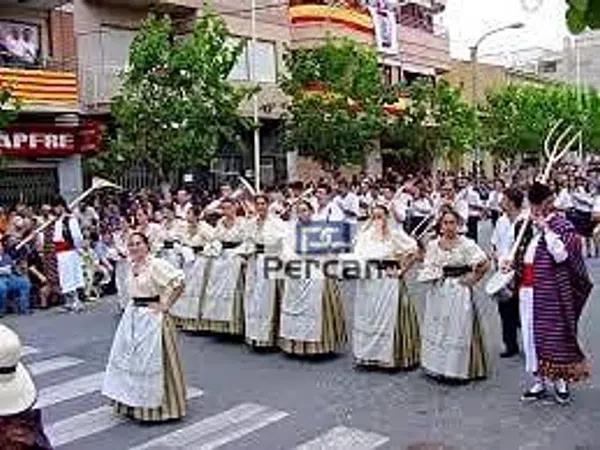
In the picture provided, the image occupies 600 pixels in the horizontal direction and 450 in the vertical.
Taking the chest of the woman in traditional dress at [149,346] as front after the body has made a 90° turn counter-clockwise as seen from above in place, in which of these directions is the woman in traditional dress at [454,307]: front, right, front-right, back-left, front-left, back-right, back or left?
front-left

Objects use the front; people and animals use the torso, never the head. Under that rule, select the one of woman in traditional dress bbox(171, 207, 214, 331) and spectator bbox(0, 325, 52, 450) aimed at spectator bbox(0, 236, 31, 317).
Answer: spectator bbox(0, 325, 52, 450)

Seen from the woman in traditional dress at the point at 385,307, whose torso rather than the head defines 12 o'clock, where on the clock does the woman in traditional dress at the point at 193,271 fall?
the woman in traditional dress at the point at 193,271 is roughly at 3 o'clock from the woman in traditional dress at the point at 385,307.

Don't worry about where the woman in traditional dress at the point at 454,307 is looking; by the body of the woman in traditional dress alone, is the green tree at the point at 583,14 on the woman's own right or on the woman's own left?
on the woman's own left

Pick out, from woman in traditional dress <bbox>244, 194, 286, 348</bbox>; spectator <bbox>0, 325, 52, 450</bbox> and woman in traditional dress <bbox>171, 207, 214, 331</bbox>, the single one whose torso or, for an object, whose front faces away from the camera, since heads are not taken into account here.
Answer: the spectator

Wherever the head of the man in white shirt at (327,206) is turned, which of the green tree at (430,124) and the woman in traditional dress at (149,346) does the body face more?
the woman in traditional dress

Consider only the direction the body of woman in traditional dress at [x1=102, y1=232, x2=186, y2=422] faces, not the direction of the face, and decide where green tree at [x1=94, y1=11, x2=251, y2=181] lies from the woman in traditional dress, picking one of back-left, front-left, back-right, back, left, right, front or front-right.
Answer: back-right

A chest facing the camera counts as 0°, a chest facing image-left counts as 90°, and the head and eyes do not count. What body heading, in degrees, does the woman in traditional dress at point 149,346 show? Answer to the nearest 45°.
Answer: approximately 45°

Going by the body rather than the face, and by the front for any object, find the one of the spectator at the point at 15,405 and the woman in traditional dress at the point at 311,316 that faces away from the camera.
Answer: the spectator
